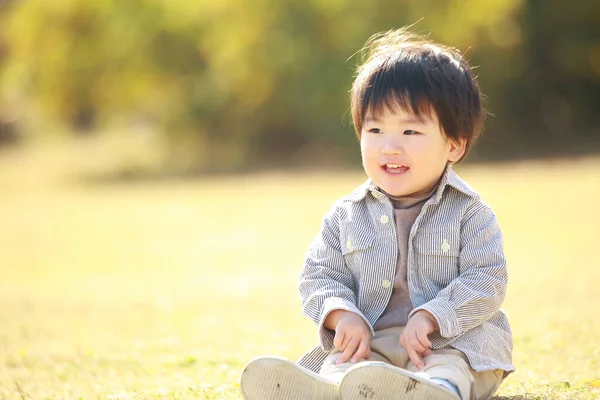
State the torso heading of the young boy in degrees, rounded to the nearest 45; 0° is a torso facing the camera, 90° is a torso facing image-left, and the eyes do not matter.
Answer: approximately 45°
